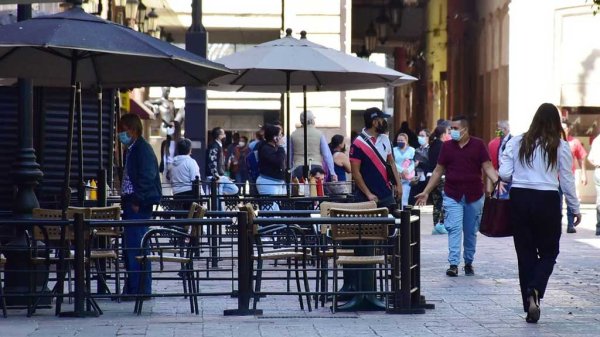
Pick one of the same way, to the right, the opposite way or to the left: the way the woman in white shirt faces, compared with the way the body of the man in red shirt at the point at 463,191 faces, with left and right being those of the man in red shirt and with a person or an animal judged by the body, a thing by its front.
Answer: the opposite way

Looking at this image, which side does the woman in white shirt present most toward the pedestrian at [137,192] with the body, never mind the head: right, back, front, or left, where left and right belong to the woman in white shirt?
left

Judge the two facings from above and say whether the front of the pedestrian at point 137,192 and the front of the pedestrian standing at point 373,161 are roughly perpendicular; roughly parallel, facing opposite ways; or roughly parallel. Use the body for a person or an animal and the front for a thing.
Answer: roughly perpendicular

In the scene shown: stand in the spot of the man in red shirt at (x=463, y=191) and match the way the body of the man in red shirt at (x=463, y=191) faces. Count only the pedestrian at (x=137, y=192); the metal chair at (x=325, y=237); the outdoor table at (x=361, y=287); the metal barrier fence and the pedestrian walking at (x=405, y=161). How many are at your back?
1

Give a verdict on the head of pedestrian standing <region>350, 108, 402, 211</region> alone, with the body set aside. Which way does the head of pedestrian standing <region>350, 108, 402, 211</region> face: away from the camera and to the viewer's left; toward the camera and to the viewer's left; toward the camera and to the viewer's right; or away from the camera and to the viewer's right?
toward the camera and to the viewer's right

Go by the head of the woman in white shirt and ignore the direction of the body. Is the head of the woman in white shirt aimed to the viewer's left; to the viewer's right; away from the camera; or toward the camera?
away from the camera

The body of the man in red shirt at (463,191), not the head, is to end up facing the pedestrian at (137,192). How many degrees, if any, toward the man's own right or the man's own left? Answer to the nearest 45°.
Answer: approximately 45° to the man's own right

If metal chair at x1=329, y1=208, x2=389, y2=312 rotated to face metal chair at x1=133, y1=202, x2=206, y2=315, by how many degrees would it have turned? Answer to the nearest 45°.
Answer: approximately 90° to its left

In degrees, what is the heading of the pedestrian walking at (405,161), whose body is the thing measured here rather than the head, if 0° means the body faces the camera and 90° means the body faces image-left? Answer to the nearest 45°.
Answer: approximately 0°

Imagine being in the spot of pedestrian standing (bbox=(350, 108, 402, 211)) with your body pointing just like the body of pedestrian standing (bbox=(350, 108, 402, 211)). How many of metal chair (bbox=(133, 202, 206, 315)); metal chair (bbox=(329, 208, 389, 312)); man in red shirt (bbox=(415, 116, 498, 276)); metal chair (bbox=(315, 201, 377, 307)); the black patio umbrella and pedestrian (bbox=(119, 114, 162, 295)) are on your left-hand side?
1

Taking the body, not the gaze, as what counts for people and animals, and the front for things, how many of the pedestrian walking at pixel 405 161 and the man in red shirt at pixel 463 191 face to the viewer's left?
0

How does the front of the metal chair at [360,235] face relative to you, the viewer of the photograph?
facing away from the viewer

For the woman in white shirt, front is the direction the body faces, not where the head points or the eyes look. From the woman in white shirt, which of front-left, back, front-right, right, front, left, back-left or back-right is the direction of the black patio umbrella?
left

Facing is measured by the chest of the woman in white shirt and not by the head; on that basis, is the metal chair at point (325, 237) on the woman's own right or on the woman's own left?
on the woman's own left
